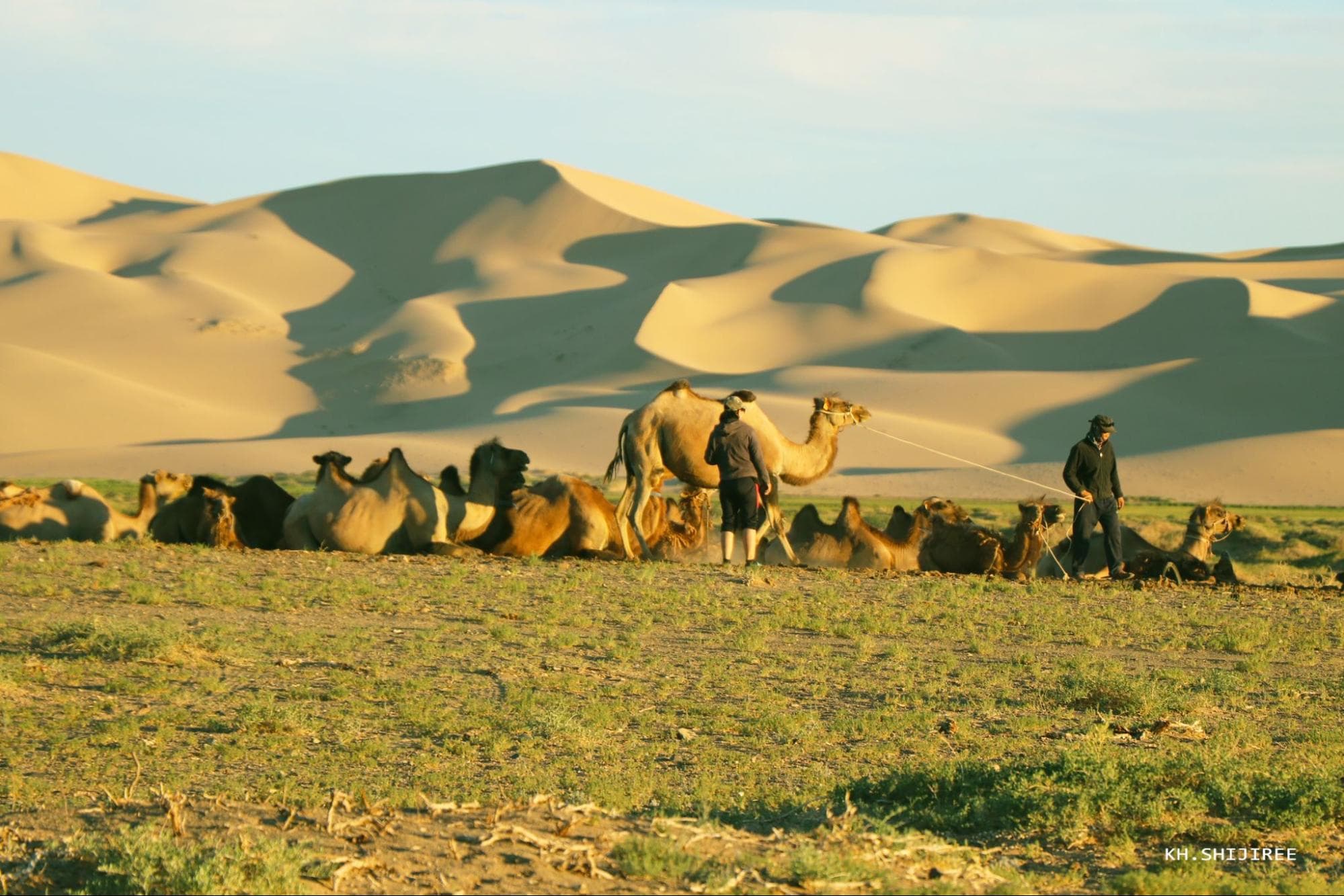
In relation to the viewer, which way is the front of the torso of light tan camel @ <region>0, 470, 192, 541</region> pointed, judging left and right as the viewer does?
facing to the right of the viewer

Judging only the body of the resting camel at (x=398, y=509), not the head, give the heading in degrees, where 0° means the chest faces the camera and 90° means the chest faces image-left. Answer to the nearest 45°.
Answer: approximately 270°

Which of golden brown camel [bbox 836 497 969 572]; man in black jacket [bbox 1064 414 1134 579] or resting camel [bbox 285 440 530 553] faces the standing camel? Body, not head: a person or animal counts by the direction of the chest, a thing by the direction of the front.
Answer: the resting camel

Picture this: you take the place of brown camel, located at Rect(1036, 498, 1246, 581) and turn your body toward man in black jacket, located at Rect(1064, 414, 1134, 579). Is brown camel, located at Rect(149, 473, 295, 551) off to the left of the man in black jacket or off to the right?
right

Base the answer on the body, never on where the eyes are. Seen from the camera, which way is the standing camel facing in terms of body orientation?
to the viewer's right

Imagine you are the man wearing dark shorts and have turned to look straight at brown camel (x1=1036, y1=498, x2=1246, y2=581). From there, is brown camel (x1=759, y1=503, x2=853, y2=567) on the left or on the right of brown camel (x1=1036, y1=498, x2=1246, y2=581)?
left

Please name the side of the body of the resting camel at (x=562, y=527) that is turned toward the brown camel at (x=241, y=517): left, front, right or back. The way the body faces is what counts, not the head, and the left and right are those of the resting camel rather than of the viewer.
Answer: front

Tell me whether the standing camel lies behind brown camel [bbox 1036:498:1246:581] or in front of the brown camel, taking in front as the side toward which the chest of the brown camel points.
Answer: behind

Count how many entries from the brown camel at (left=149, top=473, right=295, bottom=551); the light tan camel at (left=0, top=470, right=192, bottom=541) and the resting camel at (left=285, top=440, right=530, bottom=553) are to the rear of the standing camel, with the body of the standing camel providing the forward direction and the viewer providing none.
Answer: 3

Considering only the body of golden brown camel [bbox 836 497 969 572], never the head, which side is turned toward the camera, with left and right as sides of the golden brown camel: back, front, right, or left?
right

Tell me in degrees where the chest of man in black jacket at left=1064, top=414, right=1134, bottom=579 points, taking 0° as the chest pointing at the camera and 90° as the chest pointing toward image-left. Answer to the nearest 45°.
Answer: approximately 315°

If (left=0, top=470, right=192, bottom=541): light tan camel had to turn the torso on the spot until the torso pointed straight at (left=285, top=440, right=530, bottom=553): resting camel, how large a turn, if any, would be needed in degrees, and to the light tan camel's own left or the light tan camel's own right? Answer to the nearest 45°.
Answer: approximately 45° to the light tan camel's own right

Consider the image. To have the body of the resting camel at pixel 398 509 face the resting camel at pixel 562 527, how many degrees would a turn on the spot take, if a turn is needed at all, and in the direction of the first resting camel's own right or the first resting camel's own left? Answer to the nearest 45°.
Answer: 0° — it already faces it

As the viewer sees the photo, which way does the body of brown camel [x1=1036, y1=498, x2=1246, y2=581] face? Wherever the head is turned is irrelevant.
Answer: to the viewer's right
